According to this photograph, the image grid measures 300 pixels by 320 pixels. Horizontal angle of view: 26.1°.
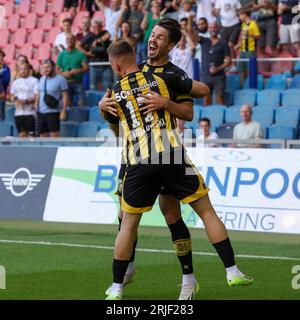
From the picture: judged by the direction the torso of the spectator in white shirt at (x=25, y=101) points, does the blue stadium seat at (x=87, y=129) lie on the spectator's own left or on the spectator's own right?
on the spectator's own left

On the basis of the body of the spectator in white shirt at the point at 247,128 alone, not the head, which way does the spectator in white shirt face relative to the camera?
toward the camera

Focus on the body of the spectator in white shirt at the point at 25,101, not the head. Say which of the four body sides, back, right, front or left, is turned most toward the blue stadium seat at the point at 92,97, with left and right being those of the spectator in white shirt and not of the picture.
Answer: left

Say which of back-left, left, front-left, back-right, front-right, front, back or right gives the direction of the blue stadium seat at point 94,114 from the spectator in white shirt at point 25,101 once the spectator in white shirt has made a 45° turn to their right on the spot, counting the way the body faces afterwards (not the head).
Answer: back-left

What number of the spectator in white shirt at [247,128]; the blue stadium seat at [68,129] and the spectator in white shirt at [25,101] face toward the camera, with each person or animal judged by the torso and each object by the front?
3

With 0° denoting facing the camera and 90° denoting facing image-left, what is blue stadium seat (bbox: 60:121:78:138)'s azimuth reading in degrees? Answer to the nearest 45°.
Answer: approximately 0°

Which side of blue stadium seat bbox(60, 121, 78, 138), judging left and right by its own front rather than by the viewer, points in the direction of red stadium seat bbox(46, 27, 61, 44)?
back

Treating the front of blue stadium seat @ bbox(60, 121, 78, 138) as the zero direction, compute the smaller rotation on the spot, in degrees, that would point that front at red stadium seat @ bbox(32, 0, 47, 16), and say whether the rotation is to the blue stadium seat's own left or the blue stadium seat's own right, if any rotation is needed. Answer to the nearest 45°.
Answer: approximately 180°

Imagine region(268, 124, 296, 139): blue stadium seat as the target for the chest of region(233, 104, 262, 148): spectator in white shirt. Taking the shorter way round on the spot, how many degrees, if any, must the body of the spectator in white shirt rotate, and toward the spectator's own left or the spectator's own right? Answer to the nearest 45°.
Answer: approximately 135° to the spectator's own left

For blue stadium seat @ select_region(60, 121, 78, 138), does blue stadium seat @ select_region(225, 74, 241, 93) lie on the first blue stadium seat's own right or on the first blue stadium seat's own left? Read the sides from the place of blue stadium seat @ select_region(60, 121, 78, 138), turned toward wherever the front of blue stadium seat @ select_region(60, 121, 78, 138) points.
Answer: on the first blue stadium seat's own left

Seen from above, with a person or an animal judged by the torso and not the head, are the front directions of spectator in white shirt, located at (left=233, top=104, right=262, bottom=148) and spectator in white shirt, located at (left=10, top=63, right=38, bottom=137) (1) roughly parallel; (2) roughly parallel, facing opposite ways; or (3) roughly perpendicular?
roughly parallel

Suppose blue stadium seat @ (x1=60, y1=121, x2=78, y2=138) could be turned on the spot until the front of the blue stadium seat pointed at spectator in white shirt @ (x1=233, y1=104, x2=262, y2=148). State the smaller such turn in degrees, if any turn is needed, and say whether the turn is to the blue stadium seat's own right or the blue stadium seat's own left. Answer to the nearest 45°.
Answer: approximately 45° to the blue stadium seat's own left

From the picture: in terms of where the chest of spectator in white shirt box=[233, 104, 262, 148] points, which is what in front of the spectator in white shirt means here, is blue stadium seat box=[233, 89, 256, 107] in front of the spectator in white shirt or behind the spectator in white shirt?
behind

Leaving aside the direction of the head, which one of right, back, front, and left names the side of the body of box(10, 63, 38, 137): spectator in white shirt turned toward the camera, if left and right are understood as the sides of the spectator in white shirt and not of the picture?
front

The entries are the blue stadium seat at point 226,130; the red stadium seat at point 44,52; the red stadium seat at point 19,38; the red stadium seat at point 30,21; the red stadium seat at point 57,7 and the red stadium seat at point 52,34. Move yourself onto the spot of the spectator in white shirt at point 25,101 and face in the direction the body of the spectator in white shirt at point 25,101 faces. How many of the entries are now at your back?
5

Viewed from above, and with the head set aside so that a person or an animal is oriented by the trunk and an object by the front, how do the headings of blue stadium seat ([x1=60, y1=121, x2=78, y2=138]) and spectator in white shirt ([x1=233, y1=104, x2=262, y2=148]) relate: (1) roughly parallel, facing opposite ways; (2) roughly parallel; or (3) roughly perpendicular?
roughly parallel

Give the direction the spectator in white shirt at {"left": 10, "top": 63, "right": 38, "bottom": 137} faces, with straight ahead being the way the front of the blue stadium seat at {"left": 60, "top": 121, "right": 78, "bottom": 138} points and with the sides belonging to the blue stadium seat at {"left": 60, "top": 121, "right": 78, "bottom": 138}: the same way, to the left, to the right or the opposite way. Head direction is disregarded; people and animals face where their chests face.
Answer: the same way
